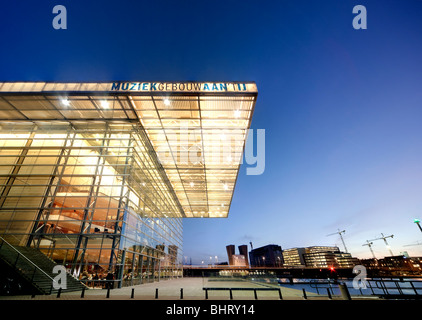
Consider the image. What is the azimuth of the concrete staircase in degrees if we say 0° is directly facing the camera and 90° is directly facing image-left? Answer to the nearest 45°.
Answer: approximately 315°
